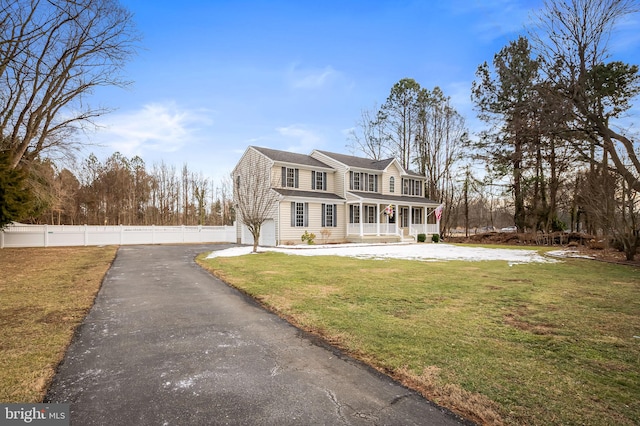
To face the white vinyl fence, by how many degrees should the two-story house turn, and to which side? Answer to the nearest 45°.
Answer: approximately 135° to its right

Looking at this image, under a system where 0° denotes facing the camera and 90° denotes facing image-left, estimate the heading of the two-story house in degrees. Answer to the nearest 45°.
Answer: approximately 315°

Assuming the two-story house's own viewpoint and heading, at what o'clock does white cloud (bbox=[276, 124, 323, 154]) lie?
The white cloud is roughly at 7 o'clock from the two-story house.

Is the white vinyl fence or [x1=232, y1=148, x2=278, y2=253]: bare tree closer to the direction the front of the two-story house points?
the bare tree
